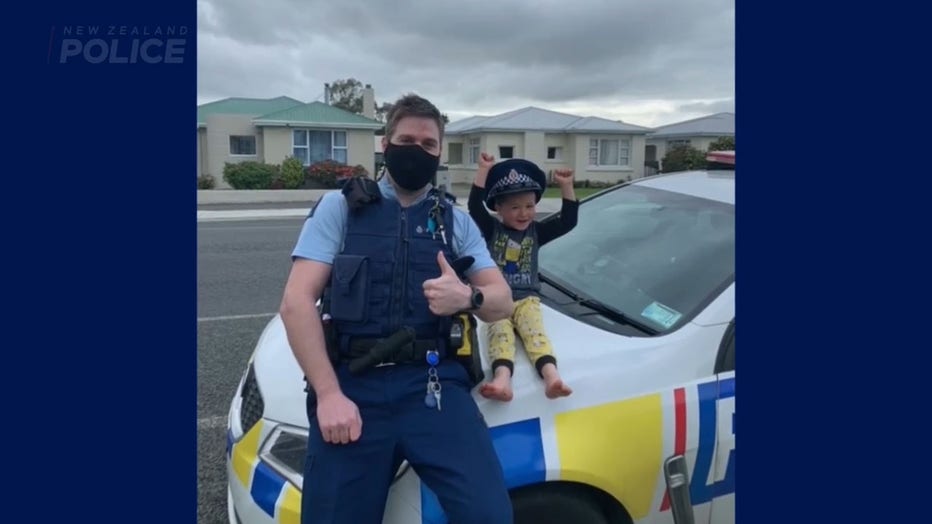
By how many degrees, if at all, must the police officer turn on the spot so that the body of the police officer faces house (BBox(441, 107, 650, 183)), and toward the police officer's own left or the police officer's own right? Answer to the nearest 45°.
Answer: approximately 180°

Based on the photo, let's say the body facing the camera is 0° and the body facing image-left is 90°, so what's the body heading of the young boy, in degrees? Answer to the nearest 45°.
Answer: approximately 0°

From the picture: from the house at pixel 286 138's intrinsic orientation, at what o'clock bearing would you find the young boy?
The young boy is roughly at 12 o'clock from the house.

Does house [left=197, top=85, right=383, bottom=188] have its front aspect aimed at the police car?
yes

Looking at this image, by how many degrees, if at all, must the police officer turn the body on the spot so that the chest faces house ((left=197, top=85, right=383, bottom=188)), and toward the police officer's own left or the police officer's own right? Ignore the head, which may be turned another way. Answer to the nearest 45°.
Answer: approximately 180°
